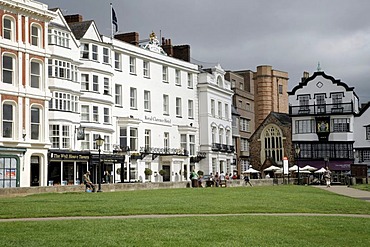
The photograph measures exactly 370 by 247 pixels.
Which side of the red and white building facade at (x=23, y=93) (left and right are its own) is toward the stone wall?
front

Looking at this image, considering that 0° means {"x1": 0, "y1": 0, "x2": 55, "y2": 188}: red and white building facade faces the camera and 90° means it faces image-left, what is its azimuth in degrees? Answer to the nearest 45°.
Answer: approximately 315°
